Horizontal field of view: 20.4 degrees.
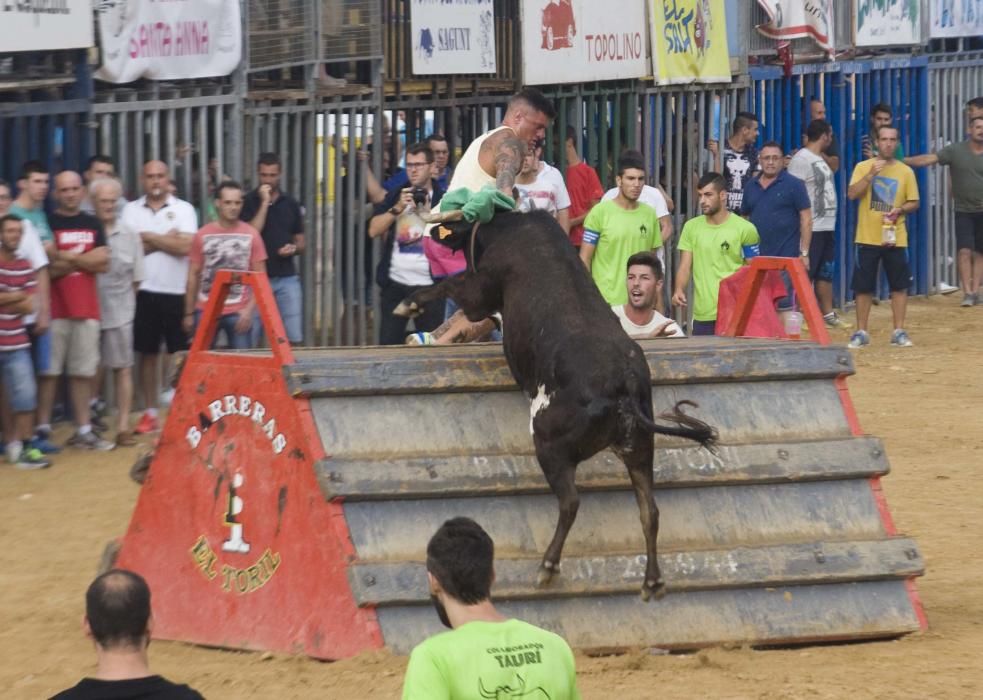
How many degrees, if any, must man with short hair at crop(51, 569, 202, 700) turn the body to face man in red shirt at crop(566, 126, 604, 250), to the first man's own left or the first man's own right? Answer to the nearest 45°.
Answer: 0° — they already face them

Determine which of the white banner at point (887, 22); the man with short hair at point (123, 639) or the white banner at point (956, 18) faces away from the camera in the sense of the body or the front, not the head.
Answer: the man with short hair

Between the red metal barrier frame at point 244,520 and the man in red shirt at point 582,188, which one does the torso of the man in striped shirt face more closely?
the red metal barrier frame

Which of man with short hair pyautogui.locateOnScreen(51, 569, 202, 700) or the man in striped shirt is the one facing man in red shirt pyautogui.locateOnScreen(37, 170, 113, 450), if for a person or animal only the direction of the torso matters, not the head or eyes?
the man with short hair

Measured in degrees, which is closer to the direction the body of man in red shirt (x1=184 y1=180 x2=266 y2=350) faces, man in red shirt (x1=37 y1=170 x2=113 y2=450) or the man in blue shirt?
the man in red shirt

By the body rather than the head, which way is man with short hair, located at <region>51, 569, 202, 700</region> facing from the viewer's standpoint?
away from the camera

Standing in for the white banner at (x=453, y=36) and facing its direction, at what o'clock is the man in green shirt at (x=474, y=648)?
The man in green shirt is roughly at 12 o'clock from the white banner.
